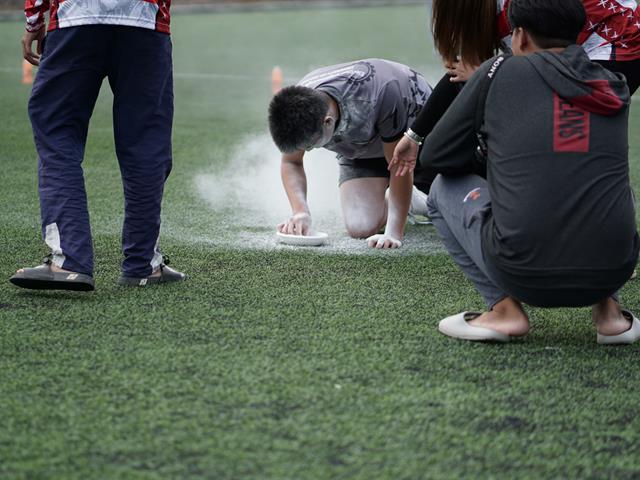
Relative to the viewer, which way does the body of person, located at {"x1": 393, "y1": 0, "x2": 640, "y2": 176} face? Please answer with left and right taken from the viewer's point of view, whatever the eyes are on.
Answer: facing to the left of the viewer

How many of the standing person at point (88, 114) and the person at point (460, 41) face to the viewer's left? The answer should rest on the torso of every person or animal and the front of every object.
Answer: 1

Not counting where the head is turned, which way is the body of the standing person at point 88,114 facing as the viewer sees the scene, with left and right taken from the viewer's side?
facing away from the viewer

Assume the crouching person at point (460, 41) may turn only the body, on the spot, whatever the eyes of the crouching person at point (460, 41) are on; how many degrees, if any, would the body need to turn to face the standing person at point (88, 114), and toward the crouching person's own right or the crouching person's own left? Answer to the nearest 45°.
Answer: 0° — they already face them
